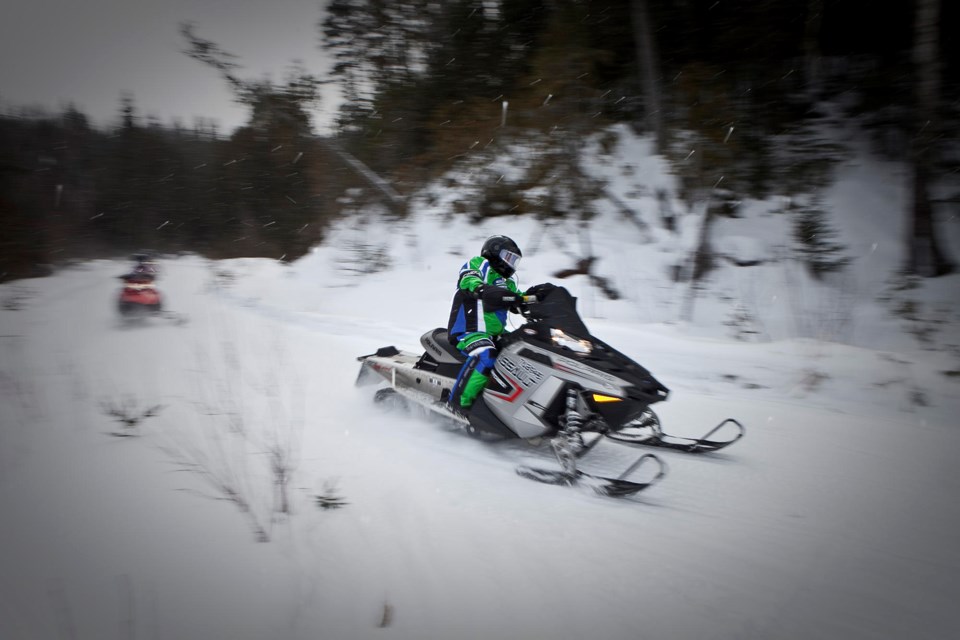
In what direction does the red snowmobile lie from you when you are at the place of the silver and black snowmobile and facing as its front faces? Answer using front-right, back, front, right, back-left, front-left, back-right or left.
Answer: back

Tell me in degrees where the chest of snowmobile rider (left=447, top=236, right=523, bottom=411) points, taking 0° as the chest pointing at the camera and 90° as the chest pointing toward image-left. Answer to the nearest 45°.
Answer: approximately 315°

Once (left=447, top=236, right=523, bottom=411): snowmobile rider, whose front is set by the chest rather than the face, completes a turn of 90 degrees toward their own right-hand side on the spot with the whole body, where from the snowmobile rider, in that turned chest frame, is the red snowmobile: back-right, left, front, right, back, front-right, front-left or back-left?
right

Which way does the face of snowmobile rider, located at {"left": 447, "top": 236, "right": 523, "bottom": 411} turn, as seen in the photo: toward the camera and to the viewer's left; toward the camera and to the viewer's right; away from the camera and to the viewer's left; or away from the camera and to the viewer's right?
toward the camera and to the viewer's right
